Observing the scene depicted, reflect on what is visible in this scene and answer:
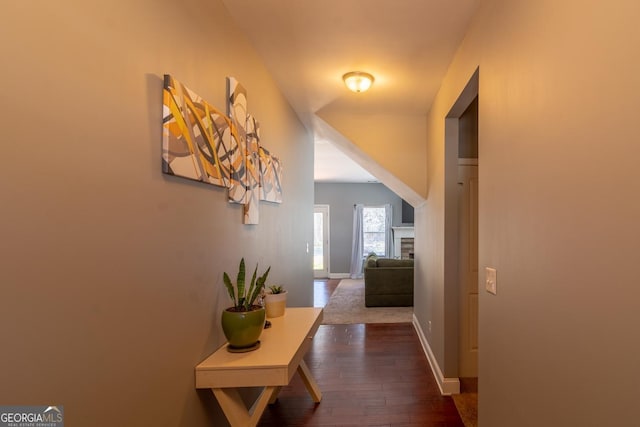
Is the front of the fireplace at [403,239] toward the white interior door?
yes

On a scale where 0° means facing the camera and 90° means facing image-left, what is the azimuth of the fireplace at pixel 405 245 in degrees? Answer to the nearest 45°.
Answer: approximately 0°

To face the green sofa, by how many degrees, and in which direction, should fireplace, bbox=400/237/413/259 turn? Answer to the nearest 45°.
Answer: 0° — it already faces it

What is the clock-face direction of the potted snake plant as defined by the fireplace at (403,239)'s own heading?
The potted snake plant is roughly at 12 o'clock from the fireplace.

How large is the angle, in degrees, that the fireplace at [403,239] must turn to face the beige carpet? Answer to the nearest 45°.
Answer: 0° — it already faces it

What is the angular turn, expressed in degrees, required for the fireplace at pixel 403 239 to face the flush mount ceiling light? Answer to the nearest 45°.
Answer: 0° — it already faces it
